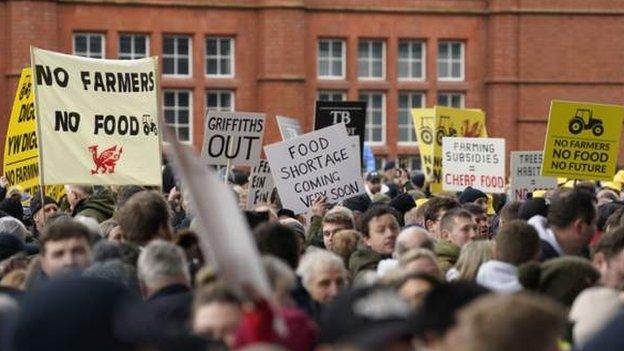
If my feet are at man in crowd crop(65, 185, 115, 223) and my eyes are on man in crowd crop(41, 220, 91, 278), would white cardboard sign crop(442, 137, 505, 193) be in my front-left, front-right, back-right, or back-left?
back-left

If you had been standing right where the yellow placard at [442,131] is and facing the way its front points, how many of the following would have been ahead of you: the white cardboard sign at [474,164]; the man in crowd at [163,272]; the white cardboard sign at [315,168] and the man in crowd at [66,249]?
4

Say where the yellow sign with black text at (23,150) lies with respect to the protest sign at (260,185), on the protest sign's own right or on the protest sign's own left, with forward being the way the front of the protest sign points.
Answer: on the protest sign's own right

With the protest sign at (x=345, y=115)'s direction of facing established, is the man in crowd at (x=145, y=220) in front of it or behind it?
in front

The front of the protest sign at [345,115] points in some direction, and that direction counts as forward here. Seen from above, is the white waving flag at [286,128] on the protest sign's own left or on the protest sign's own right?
on the protest sign's own right

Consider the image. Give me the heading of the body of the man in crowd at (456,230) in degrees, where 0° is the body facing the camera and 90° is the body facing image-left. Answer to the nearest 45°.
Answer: approximately 315°
